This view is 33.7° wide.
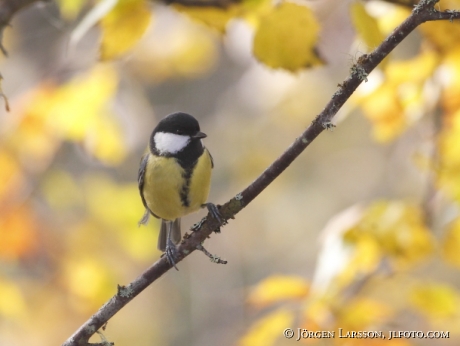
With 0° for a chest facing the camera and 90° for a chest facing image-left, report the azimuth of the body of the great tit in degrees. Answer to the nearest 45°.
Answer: approximately 315°
